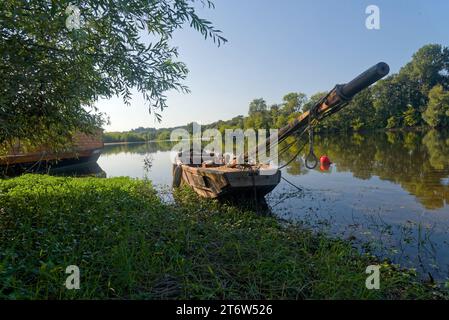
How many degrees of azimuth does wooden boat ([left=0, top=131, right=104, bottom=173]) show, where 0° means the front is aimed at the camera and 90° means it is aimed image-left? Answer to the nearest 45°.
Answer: approximately 270°

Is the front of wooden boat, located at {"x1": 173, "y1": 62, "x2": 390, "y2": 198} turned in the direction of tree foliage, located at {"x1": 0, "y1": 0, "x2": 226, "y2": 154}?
no

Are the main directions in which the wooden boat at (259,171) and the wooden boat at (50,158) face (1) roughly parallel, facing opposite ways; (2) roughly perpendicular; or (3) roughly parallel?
roughly perpendicular

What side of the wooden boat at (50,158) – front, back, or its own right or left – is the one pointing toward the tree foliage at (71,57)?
right
